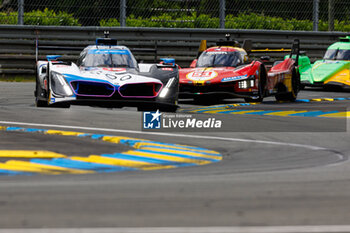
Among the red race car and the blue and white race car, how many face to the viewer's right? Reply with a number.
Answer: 0

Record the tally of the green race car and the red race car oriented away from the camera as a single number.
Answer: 0

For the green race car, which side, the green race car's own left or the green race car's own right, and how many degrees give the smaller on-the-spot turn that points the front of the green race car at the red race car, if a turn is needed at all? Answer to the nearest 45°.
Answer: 0° — it already faces it

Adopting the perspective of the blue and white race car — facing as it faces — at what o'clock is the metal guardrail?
The metal guardrail is roughly at 6 o'clock from the blue and white race car.

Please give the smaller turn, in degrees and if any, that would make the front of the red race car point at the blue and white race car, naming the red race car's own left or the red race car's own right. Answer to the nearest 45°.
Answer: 0° — it already faces it

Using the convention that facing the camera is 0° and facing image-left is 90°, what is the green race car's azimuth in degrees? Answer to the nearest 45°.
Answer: approximately 45°

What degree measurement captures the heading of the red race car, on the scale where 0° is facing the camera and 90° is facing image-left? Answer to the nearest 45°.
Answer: approximately 45°
